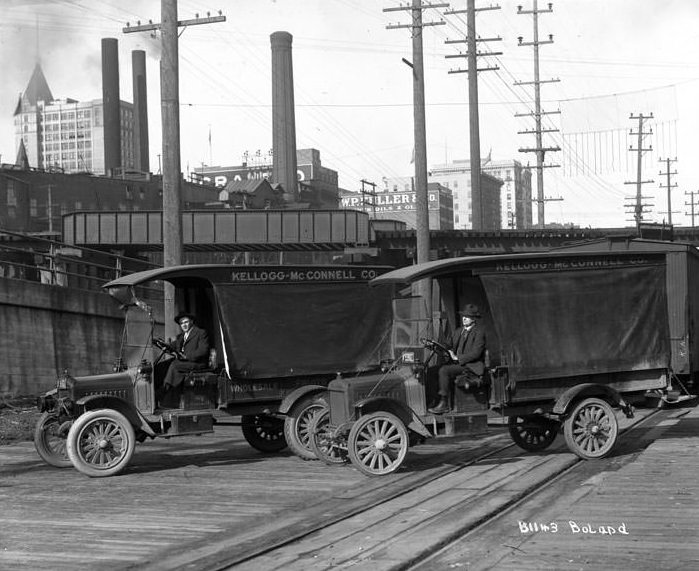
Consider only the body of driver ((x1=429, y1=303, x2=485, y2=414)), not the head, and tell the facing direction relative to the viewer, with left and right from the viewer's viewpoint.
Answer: facing the viewer and to the left of the viewer

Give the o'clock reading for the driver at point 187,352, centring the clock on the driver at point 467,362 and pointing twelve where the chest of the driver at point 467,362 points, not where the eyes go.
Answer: the driver at point 187,352 is roughly at 2 o'clock from the driver at point 467,362.

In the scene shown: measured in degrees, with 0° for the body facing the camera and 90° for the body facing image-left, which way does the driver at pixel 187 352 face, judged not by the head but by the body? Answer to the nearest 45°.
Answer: approximately 45°

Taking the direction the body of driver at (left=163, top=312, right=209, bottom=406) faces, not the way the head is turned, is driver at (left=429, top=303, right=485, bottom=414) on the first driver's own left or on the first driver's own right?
on the first driver's own left

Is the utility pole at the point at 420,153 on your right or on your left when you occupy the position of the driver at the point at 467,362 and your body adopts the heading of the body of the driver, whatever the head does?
on your right

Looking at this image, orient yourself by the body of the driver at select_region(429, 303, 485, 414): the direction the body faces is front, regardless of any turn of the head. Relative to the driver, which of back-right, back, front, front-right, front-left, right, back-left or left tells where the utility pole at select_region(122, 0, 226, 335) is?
right

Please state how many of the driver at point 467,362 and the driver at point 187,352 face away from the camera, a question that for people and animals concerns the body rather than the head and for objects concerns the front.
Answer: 0

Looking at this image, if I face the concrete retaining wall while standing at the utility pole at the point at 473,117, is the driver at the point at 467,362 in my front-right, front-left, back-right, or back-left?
front-left

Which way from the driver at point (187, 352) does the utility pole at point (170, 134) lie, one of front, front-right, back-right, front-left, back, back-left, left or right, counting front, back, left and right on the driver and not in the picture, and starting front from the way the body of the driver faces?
back-right
